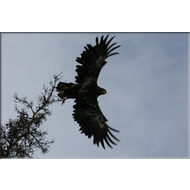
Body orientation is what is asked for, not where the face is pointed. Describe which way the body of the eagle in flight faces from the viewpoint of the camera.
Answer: to the viewer's right
